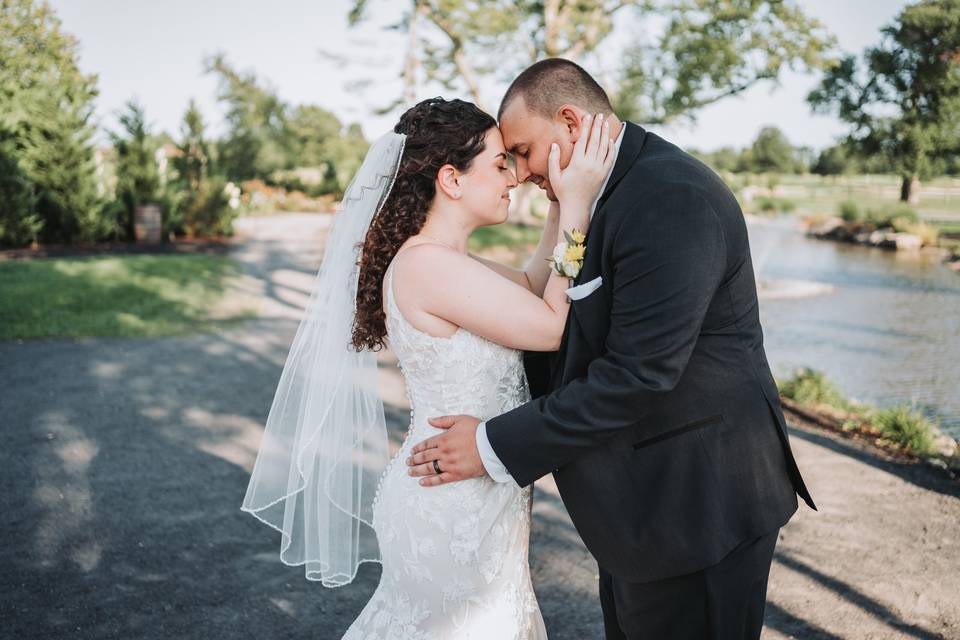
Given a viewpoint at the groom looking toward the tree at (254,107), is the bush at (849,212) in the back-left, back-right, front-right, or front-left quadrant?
front-right

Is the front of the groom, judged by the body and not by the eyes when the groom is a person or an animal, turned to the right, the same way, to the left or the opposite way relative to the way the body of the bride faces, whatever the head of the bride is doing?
the opposite way

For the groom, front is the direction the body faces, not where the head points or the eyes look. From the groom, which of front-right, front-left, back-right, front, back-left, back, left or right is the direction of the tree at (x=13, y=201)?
front-right

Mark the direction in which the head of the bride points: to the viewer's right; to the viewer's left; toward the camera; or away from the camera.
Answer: to the viewer's right

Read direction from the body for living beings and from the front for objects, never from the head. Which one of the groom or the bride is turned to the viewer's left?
the groom

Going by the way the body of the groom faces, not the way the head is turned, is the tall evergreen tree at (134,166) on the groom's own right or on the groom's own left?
on the groom's own right

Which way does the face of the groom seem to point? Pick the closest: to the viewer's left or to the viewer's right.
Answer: to the viewer's left

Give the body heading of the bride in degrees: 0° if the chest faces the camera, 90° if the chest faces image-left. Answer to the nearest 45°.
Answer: approximately 270°

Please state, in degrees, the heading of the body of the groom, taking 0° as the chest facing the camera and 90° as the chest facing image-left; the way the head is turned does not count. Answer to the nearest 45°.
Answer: approximately 90°

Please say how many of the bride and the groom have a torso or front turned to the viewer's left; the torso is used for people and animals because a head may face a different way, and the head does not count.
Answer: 1

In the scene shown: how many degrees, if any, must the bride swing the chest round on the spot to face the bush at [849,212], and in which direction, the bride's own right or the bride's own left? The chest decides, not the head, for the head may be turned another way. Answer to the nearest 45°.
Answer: approximately 45° to the bride's own left

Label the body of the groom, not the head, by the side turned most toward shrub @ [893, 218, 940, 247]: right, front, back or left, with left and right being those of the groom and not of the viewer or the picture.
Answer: right
